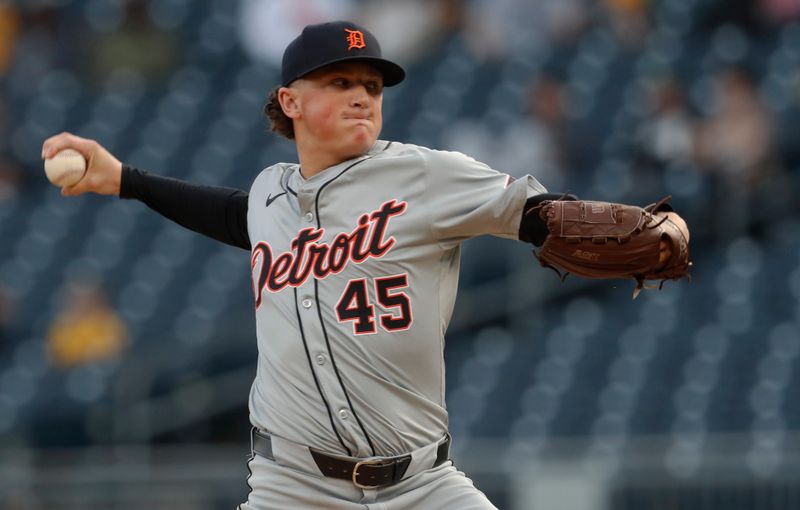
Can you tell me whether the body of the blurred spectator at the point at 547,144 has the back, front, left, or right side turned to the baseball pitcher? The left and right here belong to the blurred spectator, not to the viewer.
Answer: front

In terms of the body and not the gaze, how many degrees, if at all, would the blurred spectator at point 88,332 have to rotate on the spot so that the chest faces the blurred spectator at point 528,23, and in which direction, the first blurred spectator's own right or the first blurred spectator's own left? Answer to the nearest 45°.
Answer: approximately 90° to the first blurred spectator's own left

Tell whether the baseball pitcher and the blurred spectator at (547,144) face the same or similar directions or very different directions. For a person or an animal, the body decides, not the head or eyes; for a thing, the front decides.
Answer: same or similar directions

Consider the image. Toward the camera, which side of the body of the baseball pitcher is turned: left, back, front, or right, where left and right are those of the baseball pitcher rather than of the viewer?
front

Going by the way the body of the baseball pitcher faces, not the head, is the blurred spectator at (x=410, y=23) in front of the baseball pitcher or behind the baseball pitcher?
behind

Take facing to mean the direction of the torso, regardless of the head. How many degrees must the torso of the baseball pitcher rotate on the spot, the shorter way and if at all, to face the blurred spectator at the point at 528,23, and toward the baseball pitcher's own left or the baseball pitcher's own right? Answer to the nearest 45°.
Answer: approximately 180°

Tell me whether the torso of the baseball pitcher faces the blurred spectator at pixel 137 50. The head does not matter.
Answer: no

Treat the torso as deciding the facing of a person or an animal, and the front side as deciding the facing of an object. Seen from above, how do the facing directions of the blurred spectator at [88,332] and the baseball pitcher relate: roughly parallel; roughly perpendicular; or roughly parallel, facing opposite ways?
roughly parallel

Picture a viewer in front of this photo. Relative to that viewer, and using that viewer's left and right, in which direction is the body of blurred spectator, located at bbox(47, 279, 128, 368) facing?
facing the viewer

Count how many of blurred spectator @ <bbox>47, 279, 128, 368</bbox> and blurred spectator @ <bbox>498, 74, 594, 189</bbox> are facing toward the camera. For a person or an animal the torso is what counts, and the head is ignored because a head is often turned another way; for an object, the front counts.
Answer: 2

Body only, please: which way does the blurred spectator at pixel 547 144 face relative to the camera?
toward the camera

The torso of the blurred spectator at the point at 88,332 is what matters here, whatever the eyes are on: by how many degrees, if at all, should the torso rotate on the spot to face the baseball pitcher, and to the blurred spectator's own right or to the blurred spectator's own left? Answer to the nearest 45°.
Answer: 0° — they already face them

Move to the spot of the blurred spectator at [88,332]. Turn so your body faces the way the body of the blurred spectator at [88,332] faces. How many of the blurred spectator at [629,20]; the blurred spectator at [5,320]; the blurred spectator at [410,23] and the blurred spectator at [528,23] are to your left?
3

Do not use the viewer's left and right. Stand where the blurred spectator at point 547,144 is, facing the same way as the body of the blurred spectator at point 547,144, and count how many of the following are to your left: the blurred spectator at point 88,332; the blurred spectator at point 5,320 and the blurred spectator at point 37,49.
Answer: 0
